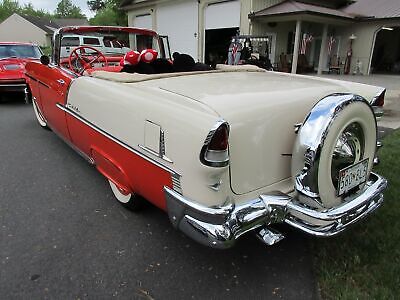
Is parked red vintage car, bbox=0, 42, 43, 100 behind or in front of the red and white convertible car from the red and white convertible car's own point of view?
in front

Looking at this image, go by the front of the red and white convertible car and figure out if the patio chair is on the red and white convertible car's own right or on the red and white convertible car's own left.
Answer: on the red and white convertible car's own right

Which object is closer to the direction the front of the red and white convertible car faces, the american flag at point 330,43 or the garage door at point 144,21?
the garage door

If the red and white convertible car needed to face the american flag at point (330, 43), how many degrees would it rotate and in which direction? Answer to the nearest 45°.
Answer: approximately 45° to its right

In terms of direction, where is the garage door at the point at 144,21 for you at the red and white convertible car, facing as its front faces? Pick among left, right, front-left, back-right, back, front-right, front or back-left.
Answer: front-right

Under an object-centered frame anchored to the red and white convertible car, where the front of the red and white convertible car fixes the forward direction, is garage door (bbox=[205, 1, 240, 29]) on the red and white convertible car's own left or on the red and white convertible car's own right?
on the red and white convertible car's own right

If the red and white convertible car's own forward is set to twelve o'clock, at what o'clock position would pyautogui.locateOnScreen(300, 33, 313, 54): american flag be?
The american flag is roughly at 2 o'clock from the red and white convertible car.

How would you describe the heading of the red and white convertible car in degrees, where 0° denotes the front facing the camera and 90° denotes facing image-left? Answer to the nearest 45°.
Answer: approximately 135°

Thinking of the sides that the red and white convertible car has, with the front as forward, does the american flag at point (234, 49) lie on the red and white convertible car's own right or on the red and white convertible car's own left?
on the red and white convertible car's own right
